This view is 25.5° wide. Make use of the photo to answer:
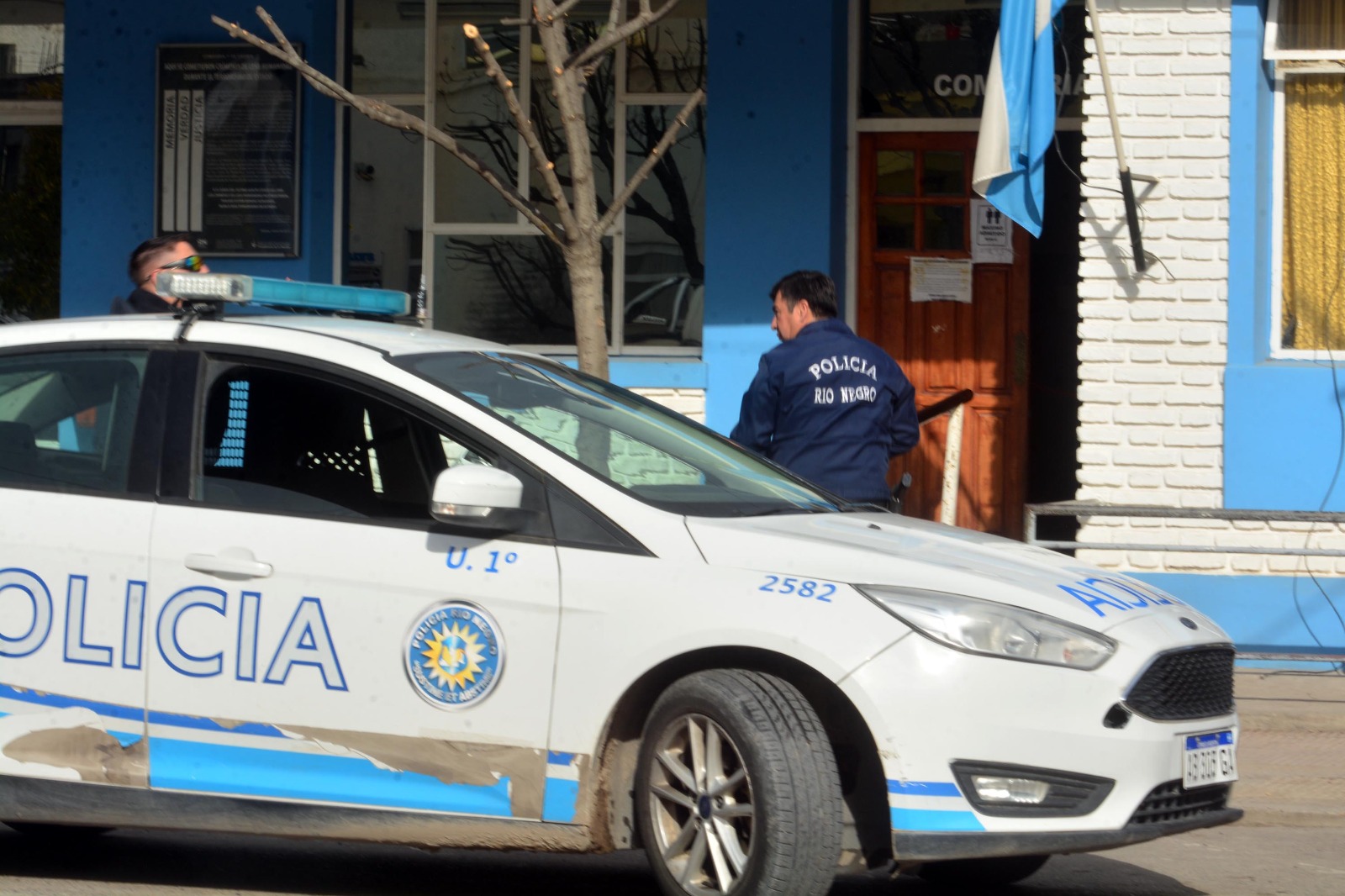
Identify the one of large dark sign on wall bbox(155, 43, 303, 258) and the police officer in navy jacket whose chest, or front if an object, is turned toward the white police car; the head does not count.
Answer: the large dark sign on wall

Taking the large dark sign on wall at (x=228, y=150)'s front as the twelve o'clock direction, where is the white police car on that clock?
The white police car is roughly at 12 o'clock from the large dark sign on wall.

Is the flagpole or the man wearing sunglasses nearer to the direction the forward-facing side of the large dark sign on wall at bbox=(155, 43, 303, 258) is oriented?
the man wearing sunglasses

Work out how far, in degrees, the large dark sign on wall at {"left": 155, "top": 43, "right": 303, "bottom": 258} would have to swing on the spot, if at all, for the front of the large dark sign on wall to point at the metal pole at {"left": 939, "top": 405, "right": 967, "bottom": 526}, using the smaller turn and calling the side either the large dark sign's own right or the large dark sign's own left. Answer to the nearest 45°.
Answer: approximately 45° to the large dark sign's own left

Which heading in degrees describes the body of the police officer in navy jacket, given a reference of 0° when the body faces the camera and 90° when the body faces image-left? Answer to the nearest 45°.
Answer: approximately 135°

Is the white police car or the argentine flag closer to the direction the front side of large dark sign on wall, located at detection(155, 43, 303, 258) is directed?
the white police car
